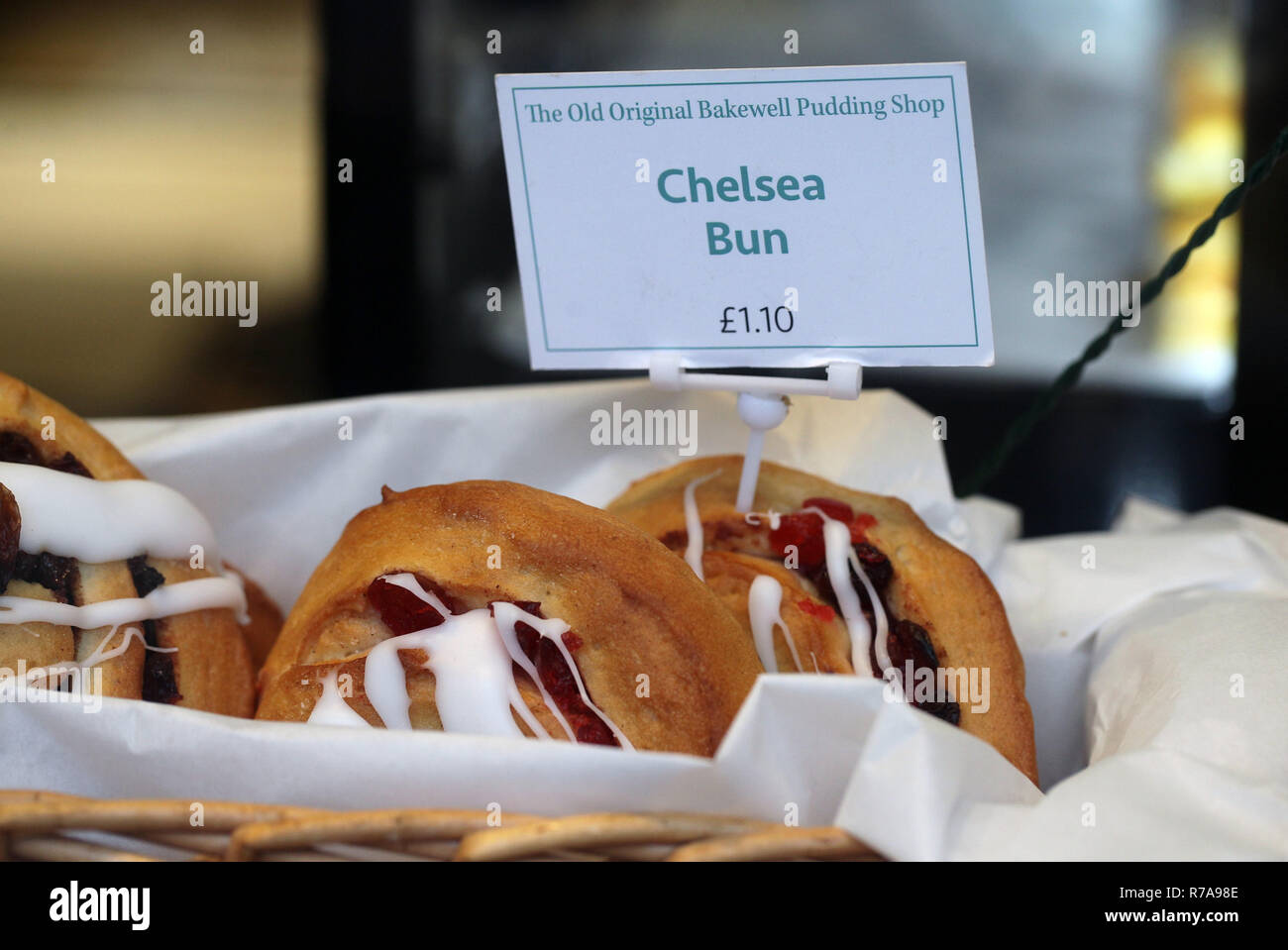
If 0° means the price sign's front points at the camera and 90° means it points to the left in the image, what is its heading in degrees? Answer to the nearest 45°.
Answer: approximately 0°
